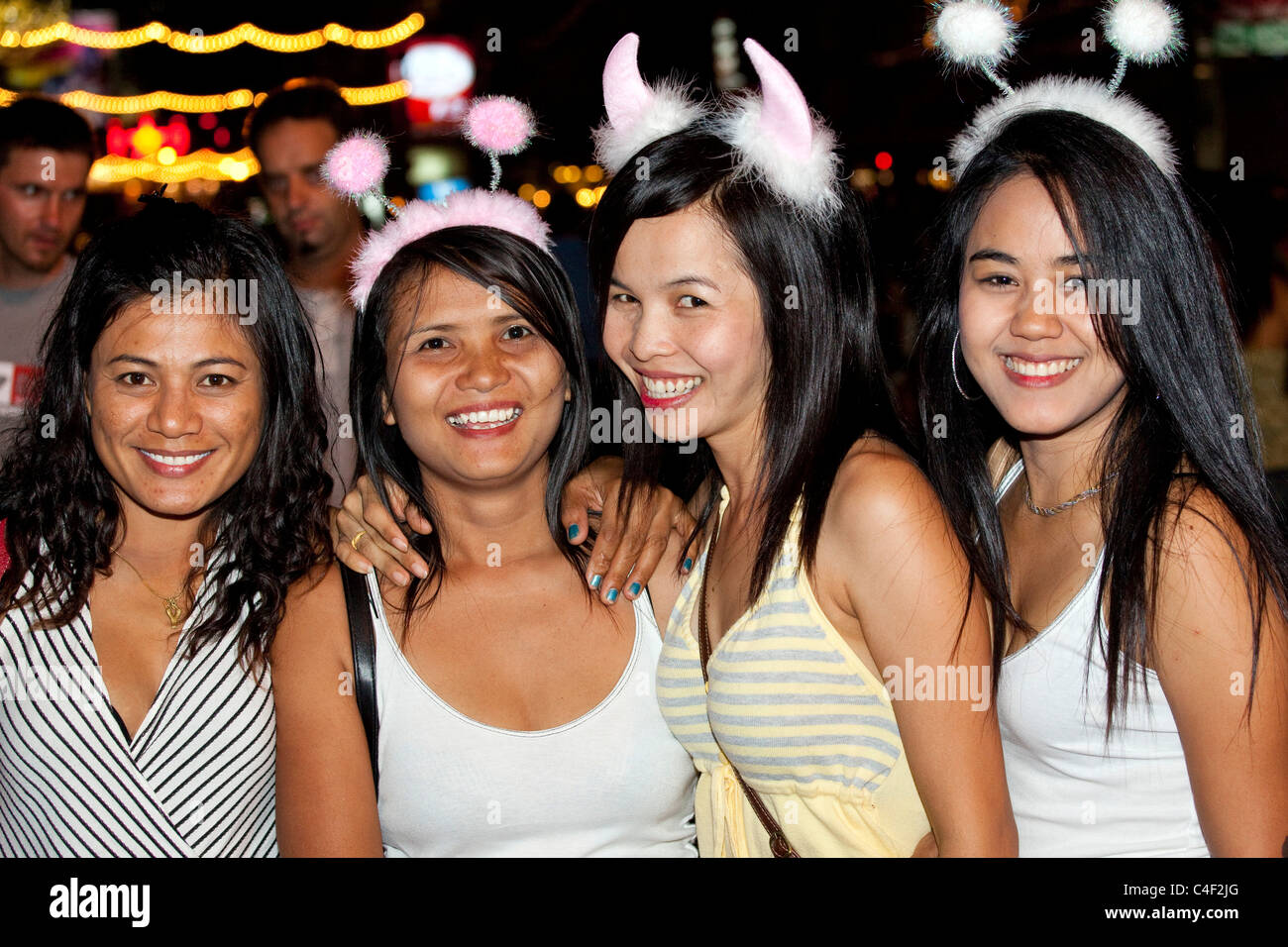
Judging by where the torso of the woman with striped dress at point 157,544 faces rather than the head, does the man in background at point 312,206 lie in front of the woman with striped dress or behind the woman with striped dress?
behind

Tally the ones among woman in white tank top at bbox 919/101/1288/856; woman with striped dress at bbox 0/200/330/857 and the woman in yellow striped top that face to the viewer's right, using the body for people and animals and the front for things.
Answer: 0

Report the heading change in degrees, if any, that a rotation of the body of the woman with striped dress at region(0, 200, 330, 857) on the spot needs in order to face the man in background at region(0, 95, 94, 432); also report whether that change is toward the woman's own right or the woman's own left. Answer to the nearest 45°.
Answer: approximately 180°

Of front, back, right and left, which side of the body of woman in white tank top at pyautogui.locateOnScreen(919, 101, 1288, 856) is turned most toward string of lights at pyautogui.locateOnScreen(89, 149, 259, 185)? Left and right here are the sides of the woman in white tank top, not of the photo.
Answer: right

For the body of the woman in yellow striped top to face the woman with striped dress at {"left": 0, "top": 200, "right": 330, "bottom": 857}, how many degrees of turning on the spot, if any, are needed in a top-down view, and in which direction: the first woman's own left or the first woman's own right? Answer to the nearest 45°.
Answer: approximately 45° to the first woman's own right

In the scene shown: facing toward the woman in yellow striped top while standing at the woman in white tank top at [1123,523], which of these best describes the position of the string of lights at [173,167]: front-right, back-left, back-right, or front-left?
front-right

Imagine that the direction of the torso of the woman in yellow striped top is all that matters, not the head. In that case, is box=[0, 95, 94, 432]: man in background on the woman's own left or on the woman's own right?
on the woman's own right

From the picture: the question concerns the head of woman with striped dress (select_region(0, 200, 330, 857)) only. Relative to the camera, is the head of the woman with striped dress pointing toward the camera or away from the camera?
toward the camera

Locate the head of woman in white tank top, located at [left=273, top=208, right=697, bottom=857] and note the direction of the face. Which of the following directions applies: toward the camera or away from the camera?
toward the camera

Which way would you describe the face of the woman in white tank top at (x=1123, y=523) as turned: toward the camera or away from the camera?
toward the camera

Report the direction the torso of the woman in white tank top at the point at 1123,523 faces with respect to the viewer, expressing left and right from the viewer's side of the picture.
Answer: facing the viewer and to the left of the viewer

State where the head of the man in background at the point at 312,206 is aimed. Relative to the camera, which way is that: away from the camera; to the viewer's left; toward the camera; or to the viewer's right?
toward the camera

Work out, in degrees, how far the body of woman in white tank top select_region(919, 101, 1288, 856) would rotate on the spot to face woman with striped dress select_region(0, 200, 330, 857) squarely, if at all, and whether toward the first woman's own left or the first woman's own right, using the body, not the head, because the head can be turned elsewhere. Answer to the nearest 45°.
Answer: approximately 45° to the first woman's own right

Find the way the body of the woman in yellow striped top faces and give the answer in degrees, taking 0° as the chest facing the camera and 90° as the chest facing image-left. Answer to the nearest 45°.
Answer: approximately 45°

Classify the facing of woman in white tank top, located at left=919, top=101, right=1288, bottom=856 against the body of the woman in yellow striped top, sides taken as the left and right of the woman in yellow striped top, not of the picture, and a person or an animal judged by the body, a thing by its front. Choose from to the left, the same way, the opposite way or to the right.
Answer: the same way

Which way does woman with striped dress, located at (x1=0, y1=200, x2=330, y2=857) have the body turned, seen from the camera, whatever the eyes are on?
toward the camera
